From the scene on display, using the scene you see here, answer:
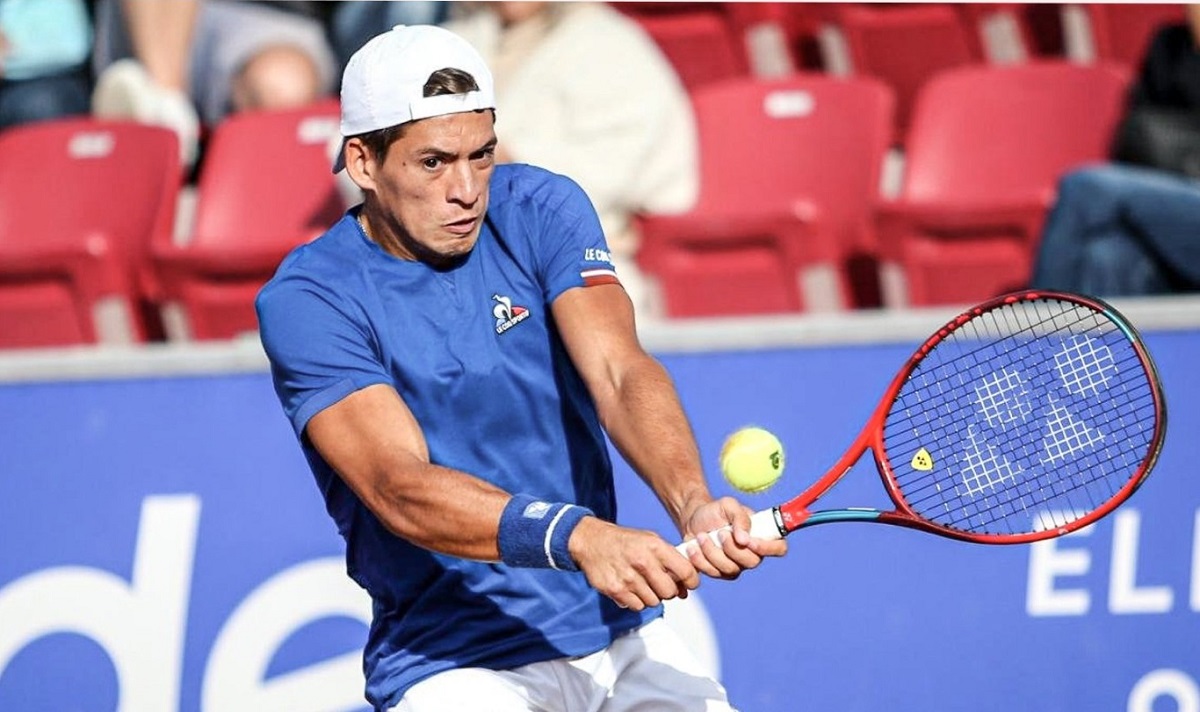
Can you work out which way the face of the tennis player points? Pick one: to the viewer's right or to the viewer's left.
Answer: to the viewer's right

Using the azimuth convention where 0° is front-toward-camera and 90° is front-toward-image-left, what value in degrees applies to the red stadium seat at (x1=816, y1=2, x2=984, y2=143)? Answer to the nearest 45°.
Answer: approximately 0°

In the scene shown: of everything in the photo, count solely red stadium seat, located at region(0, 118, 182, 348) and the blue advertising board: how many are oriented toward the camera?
2

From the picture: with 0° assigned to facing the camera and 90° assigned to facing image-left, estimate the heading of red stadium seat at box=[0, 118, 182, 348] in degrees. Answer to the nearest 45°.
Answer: approximately 0°
